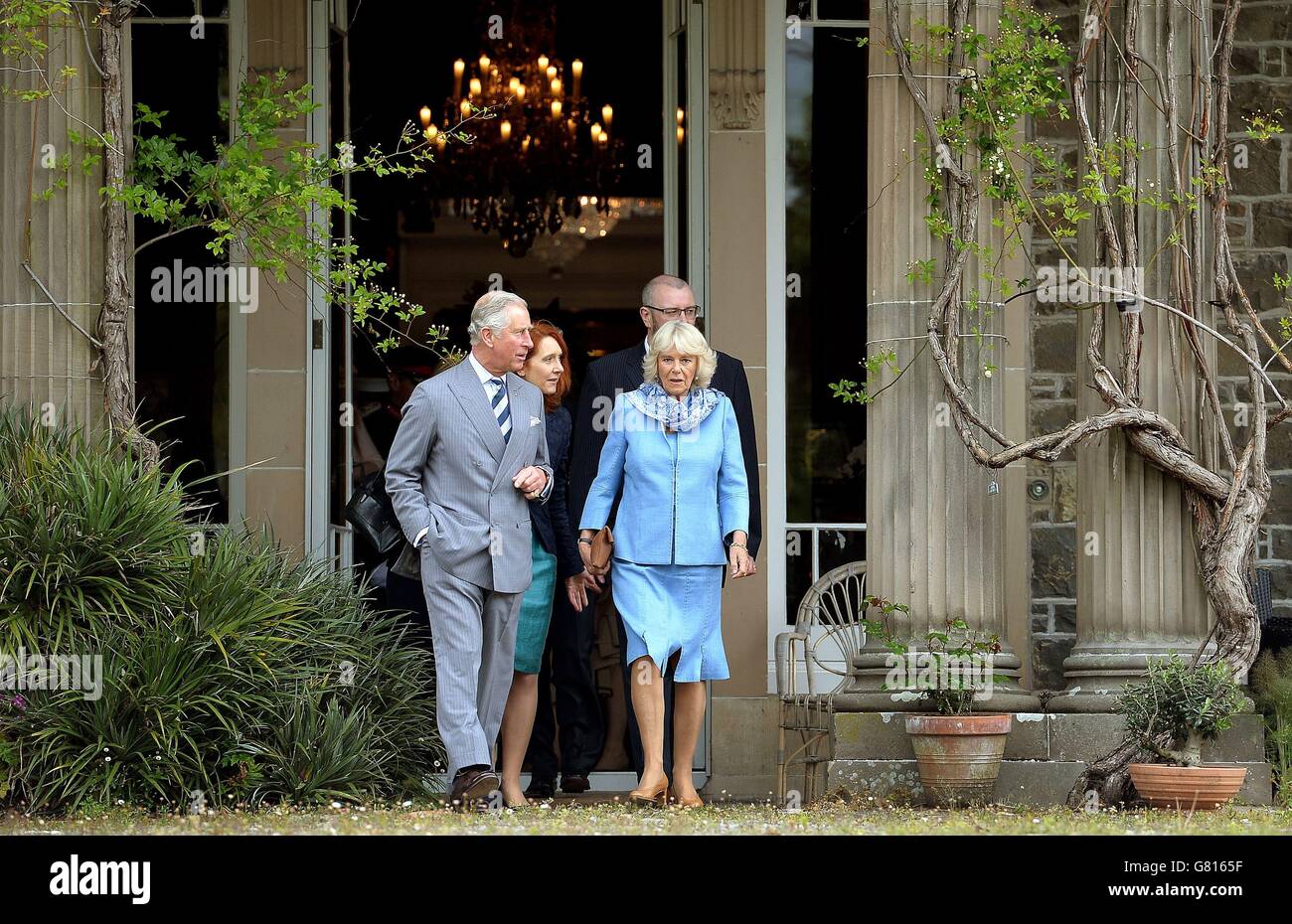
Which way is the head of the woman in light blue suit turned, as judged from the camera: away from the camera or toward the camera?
toward the camera

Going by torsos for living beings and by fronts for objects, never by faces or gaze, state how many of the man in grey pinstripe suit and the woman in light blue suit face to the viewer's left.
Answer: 0

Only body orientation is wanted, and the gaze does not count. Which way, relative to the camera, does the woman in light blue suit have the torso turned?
toward the camera

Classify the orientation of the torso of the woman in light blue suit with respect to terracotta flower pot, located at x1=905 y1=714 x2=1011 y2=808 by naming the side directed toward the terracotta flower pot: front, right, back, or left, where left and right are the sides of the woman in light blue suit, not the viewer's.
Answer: left

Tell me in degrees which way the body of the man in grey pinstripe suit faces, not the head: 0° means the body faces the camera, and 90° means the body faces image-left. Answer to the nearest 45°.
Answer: approximately 315°

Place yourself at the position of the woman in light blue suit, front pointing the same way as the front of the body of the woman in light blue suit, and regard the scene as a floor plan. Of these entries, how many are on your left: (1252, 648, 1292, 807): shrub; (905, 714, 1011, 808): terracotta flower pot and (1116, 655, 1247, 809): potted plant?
3

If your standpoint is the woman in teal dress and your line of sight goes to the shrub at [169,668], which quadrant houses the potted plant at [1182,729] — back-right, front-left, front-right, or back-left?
back-left

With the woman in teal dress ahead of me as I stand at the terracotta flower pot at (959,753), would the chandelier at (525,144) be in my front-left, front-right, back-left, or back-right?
front-right

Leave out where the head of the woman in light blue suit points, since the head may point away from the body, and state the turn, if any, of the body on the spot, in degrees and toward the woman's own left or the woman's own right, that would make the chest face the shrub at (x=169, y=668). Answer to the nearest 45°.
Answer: approximately 90° to the woman's own right
